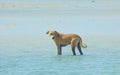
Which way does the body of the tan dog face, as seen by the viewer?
to the viewer's left
